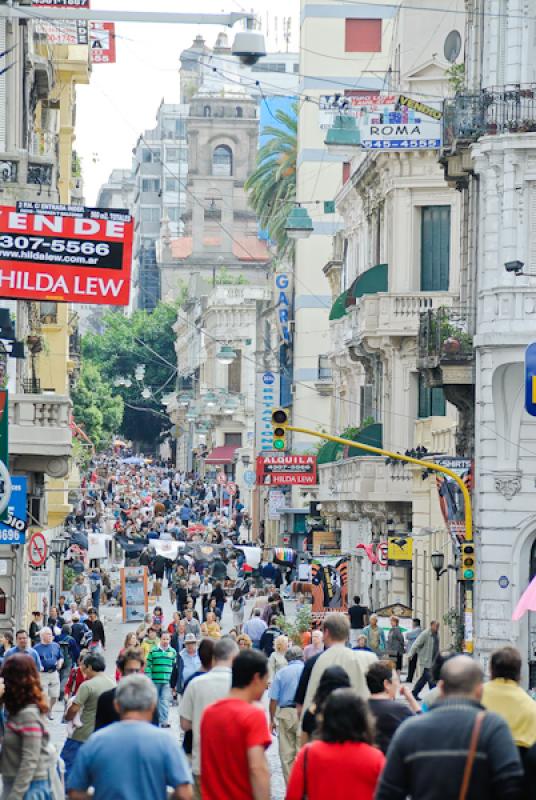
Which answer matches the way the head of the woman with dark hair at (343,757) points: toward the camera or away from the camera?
away from the camera

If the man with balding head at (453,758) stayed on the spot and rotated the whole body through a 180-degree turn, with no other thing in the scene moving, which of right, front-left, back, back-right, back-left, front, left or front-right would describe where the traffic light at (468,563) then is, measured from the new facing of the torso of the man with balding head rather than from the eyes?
back

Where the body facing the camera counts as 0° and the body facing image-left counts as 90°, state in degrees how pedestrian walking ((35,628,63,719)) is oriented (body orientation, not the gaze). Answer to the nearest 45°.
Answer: approximately 0°

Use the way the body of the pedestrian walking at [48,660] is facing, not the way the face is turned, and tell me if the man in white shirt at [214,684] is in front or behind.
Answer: in front

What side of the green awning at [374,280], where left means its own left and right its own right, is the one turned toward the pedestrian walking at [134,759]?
left

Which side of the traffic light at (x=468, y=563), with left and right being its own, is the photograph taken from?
front

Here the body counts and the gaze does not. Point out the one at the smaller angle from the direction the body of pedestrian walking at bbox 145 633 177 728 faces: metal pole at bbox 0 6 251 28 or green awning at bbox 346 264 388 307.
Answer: the metal pole

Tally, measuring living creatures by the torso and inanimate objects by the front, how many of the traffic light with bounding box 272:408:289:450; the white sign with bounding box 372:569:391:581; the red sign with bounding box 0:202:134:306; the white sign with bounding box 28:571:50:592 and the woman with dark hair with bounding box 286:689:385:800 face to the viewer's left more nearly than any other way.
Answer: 0

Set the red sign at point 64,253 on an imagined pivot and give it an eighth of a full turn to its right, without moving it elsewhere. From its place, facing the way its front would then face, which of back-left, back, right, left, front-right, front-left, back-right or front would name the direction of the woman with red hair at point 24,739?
front-left

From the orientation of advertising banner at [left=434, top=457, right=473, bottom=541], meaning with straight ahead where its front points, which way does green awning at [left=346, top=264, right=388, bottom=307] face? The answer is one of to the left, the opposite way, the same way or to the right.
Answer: to the right

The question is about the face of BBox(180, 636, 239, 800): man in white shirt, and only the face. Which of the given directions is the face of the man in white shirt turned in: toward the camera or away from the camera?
away from the camera

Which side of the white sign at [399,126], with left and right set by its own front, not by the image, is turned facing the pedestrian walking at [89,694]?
front

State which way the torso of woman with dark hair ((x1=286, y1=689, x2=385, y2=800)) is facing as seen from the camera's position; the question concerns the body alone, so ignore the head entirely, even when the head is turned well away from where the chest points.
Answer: away from the camera

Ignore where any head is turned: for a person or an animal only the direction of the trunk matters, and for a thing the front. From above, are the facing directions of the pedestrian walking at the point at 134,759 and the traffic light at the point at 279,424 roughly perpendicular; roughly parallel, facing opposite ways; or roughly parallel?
roughly parallel, facing opposite ways

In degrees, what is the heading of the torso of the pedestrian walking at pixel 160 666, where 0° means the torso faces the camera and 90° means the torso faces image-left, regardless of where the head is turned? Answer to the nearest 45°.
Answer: approximately 0°

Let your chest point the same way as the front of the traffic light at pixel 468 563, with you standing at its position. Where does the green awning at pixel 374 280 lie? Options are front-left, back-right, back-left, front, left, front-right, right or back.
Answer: back

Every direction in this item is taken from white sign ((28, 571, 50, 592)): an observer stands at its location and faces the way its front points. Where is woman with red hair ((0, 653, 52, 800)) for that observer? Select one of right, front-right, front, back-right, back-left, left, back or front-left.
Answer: front

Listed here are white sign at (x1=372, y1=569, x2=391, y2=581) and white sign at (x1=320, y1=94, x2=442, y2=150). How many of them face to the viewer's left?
0
